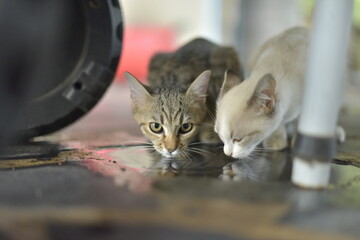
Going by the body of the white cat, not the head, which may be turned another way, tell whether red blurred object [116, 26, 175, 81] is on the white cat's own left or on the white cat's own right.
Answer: on the white cat's own right

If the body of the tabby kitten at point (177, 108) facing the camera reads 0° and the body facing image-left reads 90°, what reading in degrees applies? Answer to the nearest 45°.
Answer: approximately 0°

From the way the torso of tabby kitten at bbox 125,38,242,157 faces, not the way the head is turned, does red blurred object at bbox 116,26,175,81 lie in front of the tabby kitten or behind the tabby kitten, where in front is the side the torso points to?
behind

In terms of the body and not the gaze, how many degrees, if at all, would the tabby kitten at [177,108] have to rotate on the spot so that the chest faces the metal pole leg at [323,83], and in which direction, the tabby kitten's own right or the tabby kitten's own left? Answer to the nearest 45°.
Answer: approximately 45° to the tabby kitten's own left

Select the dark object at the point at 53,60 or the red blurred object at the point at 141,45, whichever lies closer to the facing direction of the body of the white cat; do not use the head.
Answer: the dark object

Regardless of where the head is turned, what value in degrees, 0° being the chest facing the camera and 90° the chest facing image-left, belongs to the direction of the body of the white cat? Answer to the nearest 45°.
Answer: approximately 45°
